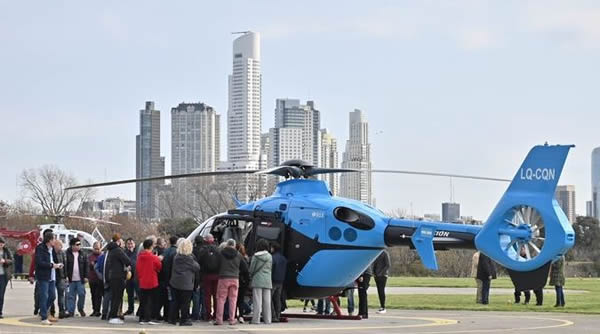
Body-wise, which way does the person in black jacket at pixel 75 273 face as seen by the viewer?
toward the camera

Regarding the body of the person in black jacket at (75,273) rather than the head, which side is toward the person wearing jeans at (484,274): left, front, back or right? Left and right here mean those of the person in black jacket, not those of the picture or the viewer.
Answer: left

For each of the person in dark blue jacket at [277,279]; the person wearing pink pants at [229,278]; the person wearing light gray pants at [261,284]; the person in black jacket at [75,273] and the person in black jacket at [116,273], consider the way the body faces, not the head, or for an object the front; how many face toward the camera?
1

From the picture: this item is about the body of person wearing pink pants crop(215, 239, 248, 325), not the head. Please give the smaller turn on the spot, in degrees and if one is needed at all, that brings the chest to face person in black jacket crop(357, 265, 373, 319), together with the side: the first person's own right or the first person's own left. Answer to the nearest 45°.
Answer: approximately 45° to the first person's own right

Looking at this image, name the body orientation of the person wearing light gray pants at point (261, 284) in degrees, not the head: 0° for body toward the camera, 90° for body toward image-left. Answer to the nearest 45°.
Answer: approximately 180°

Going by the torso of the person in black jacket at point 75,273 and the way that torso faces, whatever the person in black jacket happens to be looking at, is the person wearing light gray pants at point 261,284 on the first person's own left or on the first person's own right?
on the first person's own left

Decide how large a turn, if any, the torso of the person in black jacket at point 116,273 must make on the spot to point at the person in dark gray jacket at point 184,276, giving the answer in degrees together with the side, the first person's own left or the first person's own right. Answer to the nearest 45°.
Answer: approximately 45° to the first person's own right

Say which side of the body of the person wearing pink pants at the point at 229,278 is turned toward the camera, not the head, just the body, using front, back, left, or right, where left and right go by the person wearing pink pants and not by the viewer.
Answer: back
